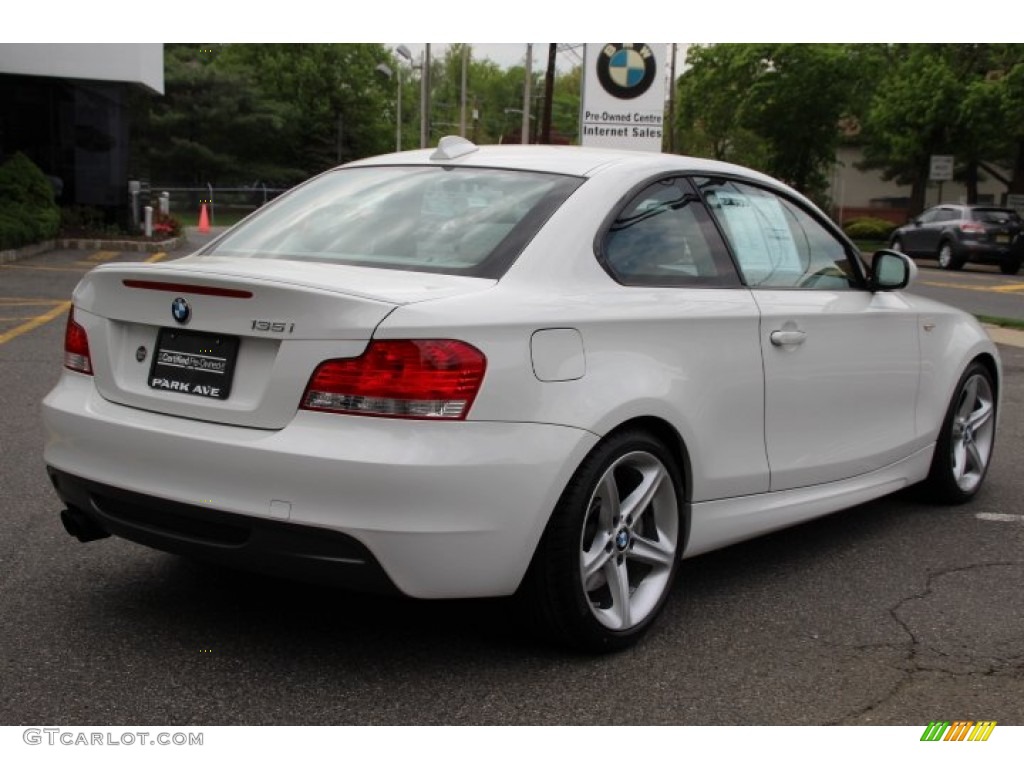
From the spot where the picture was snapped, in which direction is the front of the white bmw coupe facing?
facing away from the viewer and to the right of the viewer

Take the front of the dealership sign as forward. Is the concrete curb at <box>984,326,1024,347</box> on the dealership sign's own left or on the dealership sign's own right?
on the dealership sign's own left

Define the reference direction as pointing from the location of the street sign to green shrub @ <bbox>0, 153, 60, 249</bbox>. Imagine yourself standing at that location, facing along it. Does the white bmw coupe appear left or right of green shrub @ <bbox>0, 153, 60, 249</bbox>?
left

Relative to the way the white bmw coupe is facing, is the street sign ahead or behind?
ahead

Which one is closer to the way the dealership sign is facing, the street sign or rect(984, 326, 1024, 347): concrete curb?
the concrete curb

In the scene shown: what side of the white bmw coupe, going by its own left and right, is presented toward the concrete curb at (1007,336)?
front

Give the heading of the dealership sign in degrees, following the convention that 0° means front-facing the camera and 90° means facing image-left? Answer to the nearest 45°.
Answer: approximately 0°

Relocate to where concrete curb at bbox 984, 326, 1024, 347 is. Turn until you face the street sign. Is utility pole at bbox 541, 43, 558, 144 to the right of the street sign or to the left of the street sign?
left

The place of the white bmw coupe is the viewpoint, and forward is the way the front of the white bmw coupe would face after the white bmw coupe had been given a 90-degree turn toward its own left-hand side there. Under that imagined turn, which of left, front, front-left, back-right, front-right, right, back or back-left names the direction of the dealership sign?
front-right

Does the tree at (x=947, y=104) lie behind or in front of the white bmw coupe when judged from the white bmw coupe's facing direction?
in front

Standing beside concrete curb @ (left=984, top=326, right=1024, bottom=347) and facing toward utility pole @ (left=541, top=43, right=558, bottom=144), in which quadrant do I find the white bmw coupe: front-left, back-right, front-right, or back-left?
back-left

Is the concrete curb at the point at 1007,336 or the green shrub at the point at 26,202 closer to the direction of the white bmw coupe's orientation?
the concrete curb
